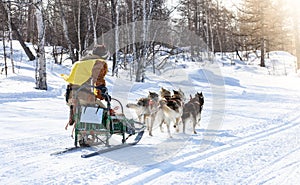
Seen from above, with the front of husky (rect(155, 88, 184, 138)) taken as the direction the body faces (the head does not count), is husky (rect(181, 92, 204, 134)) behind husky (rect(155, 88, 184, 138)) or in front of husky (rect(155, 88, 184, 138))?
in front

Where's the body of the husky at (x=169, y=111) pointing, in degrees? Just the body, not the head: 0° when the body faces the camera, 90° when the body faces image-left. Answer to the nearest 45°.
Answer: approximately 225°

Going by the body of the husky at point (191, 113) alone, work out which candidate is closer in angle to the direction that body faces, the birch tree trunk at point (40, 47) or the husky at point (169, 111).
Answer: the birch tree trunk

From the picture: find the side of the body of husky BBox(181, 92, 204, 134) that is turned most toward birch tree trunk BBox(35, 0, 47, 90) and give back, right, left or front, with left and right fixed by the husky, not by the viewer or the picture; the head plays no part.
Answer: left

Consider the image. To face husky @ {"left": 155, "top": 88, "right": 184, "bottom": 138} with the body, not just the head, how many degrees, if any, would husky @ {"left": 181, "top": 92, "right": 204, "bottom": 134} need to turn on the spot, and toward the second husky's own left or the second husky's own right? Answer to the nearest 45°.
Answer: approximately 180°

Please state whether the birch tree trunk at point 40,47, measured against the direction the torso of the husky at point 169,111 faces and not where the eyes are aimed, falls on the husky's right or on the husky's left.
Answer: on the husky's left

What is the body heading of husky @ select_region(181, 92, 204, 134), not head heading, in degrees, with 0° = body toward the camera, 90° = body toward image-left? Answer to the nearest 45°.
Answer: approximately 225°
